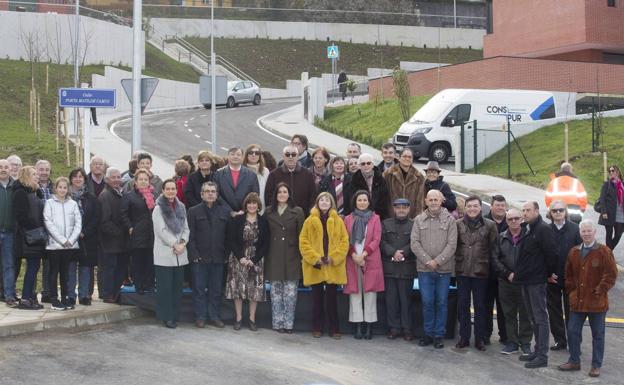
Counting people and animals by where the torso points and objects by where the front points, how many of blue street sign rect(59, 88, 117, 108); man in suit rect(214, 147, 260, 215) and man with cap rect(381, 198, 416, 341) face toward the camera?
3

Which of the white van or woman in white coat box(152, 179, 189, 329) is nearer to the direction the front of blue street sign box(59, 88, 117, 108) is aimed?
the woman in white coat

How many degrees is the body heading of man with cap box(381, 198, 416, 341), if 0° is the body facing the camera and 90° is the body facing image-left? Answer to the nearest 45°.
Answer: approximately 0°

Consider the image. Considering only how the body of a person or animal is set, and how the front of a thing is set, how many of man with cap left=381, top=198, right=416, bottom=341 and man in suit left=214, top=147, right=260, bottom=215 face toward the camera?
2

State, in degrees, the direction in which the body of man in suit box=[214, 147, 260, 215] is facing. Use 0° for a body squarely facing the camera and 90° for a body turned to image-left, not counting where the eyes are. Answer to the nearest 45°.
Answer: approximately 0°

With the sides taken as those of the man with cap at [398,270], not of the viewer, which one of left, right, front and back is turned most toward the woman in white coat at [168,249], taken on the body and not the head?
right

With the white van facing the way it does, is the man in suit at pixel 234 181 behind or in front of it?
in front

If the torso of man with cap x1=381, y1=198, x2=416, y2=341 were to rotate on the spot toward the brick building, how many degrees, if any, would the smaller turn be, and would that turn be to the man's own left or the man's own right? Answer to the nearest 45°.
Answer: approximately 180°

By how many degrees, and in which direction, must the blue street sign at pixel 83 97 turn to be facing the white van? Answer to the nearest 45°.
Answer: approximately 135° to its left

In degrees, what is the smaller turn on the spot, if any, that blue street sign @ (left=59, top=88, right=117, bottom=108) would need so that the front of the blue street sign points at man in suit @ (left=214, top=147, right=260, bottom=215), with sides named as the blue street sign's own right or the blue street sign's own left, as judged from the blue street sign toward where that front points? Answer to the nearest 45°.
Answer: approximately 45° to the blue street sign's own left
